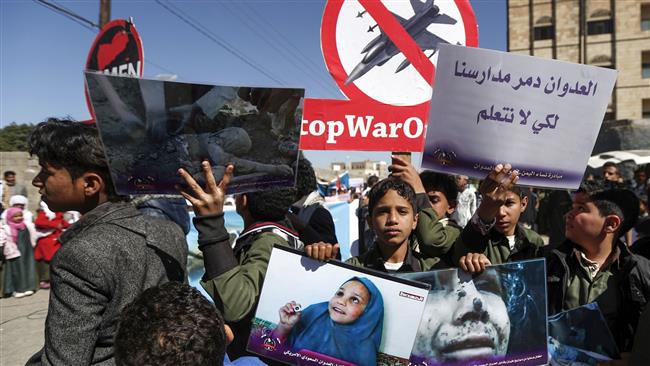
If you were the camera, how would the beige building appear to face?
facing the viewer and to the left of the viewer

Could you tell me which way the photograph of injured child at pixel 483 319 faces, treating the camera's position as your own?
facing the viewer

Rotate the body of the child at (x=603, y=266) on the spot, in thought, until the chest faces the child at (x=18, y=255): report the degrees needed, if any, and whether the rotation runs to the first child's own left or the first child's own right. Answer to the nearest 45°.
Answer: approximately 45° to the first child's own right

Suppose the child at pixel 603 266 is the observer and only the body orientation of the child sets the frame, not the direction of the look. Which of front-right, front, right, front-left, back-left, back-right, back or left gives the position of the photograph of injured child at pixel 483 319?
front

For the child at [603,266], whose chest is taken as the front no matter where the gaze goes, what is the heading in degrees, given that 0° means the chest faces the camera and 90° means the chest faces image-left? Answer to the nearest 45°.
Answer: approximately 45°

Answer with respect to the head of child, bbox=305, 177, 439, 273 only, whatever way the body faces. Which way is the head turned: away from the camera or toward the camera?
toward the camera

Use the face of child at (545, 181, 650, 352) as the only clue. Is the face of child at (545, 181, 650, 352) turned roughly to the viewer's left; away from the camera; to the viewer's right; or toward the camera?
to the viewer's left

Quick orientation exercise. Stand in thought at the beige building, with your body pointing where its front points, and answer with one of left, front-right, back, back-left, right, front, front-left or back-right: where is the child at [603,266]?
front-left

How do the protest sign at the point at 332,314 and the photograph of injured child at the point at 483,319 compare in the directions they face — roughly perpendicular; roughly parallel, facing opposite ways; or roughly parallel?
roughly parallel

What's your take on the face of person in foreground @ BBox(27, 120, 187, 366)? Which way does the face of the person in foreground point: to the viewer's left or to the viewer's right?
to the viewer's left

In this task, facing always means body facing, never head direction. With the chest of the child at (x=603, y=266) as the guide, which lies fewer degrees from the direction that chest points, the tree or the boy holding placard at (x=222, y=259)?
the boy holding placard

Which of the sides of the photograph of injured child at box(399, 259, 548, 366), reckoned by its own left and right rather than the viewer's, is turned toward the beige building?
back

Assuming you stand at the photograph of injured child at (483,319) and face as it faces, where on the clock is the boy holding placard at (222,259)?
The boy holding placard is roughly at 2 o'clock from the photograph of injured child.

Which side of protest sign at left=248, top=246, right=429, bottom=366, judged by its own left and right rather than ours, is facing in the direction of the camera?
front
